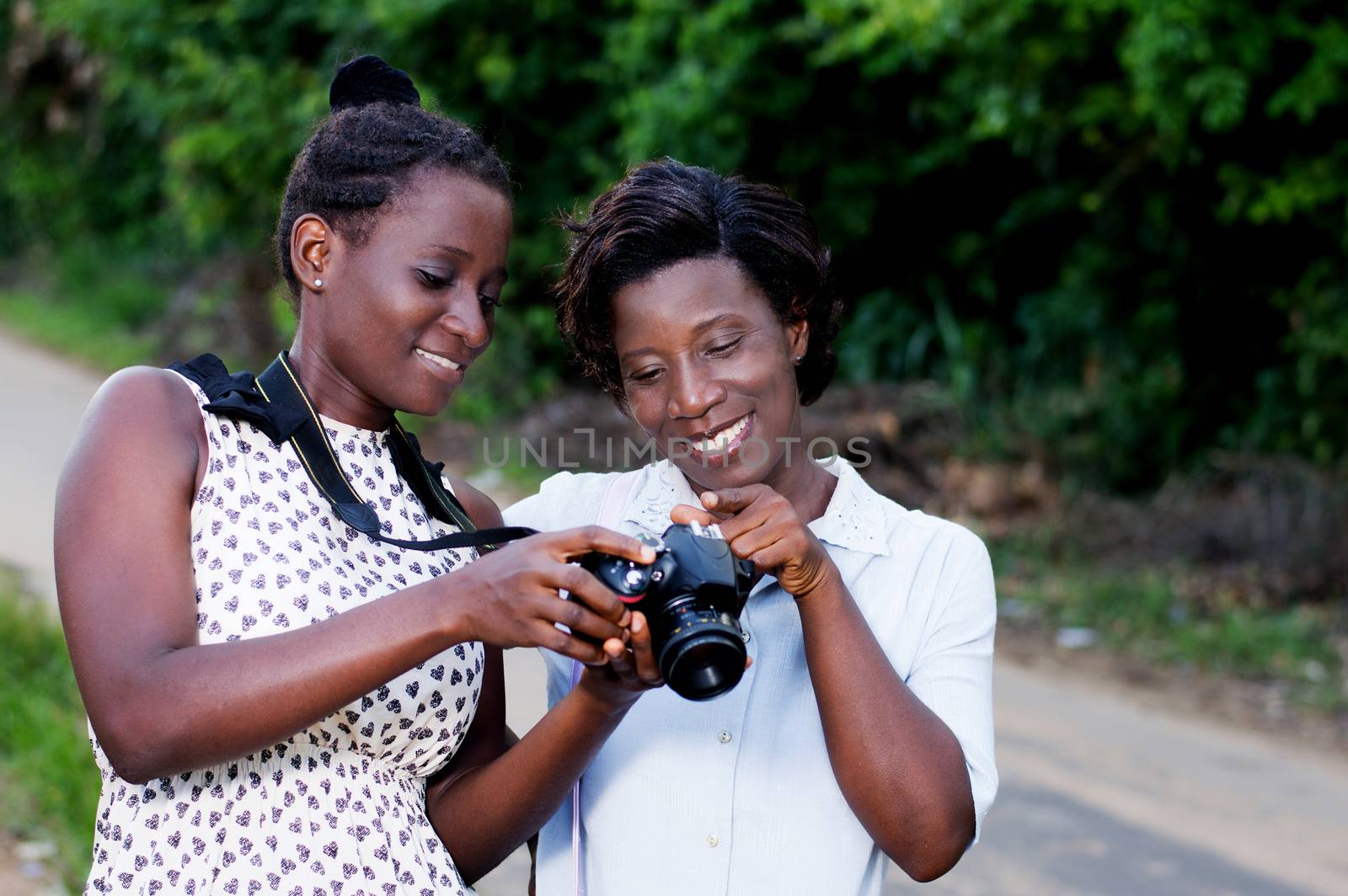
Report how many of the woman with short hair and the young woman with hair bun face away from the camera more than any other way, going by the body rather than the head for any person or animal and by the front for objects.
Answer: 0

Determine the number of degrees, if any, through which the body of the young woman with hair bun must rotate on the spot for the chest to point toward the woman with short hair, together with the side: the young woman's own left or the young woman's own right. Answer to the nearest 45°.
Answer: approximately 45° to the young woman's own left

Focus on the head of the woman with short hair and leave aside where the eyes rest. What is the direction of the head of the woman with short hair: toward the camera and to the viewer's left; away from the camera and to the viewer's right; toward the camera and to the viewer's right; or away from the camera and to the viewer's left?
toward the camera and to the viewer's left

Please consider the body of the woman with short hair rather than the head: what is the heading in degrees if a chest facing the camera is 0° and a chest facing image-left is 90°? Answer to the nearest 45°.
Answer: approximately 0°
